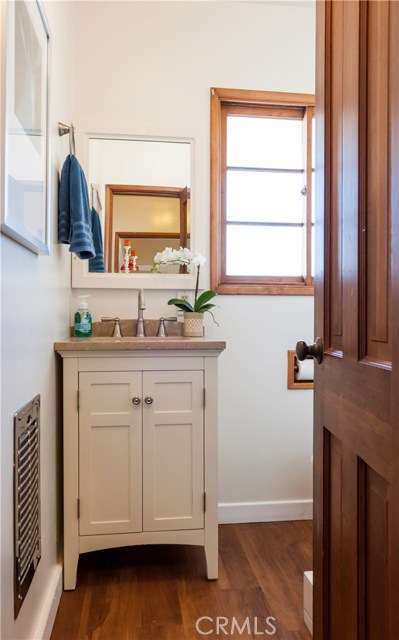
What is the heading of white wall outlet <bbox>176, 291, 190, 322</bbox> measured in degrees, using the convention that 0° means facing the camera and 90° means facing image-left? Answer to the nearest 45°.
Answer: approximately 0°

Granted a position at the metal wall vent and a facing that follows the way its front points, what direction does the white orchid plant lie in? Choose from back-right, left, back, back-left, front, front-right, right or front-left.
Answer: front-left

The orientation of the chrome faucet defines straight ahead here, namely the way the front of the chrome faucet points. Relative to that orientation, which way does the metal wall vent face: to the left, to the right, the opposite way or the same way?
to the left

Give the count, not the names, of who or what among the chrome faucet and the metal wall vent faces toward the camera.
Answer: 1

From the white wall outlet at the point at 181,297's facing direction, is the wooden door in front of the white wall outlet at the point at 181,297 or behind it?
in front

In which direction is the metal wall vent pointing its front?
to the viewer's right

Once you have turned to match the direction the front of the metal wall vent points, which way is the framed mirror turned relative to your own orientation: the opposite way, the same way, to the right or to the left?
to the right
